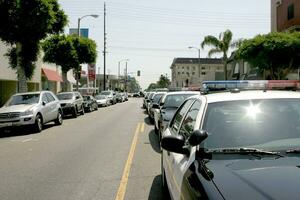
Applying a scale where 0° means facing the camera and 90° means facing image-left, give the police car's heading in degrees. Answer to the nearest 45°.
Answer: approximately 315°

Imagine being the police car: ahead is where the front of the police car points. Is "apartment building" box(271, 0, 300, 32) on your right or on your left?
on your left

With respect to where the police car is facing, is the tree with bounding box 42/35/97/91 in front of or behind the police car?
behind

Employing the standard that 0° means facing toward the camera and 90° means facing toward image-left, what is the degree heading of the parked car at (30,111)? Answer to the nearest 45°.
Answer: approximately 45°

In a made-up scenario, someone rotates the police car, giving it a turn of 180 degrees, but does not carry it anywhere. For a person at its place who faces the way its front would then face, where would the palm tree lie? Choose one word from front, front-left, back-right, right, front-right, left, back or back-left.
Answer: front-right

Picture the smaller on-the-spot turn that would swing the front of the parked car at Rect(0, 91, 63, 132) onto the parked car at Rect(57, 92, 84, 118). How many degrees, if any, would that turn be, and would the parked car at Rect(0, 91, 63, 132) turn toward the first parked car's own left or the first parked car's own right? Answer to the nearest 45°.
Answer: approximately 135° to the first parked car's own right

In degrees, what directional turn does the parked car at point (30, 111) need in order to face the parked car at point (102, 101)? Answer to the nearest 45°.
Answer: approximately 135° to its right

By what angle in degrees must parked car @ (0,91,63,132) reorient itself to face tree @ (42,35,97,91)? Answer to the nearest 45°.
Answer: approximately 135° to its right
